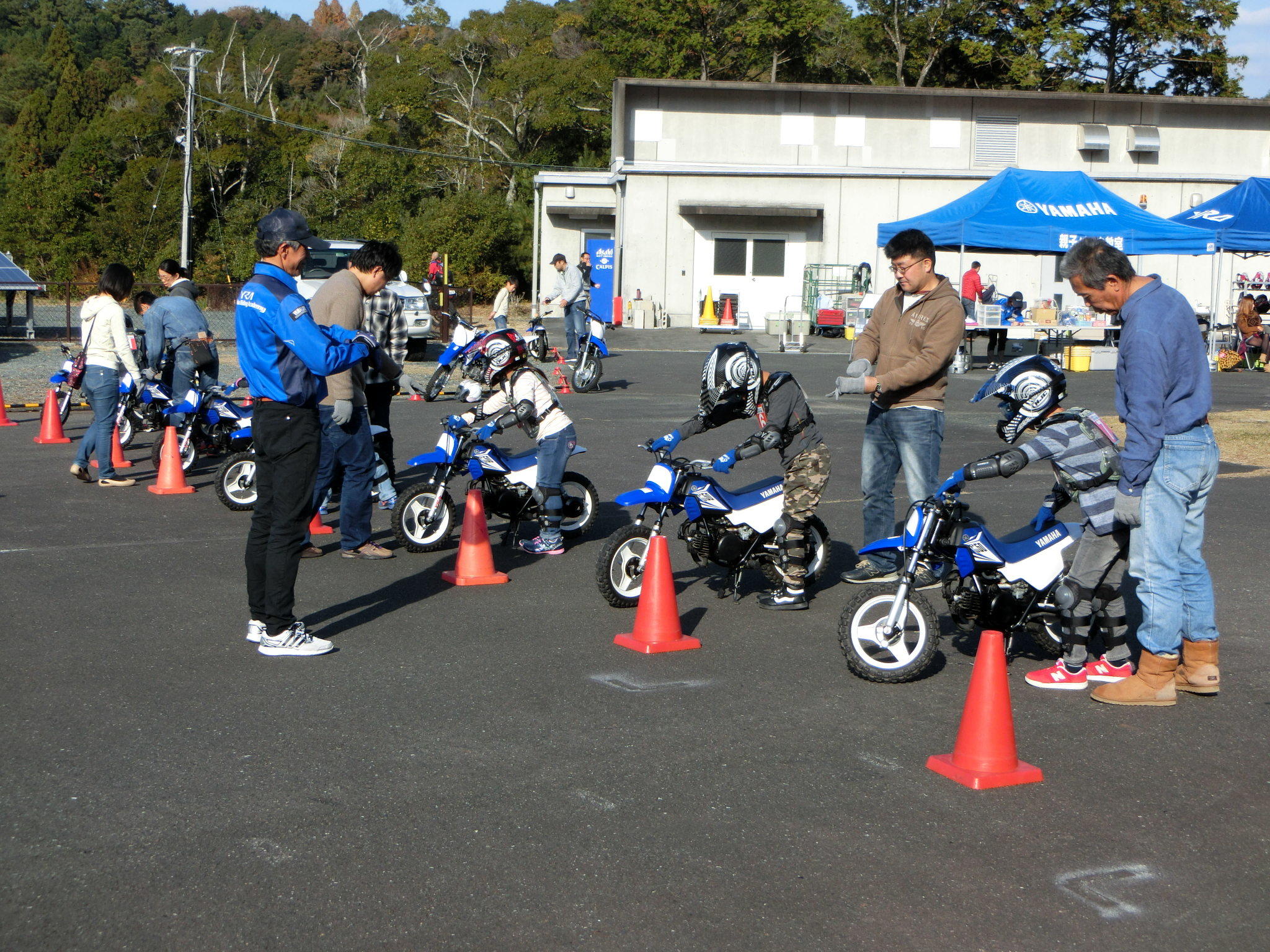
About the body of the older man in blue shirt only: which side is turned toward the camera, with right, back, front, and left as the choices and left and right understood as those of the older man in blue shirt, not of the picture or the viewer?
left

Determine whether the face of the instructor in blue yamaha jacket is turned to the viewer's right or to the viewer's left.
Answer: to the viewer's right

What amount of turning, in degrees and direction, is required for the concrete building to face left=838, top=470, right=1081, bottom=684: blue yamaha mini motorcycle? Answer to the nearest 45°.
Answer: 0° — it already faces it

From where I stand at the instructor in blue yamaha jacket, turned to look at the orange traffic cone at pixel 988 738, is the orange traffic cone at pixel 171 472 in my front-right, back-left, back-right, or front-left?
back-left
